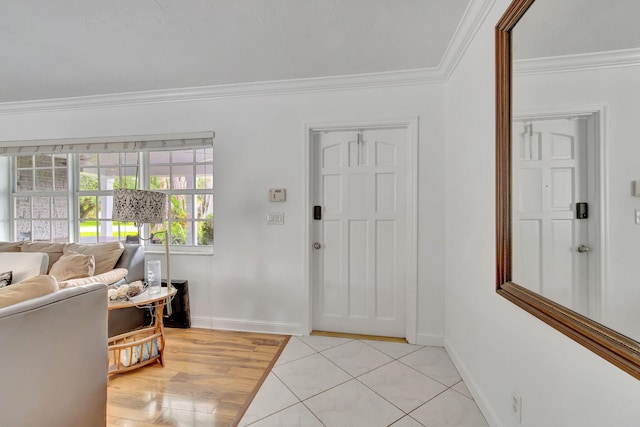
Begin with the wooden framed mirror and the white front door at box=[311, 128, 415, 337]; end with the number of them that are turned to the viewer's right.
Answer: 0

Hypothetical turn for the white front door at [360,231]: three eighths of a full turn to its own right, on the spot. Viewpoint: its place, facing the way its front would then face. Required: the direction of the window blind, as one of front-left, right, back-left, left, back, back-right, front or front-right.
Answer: front-left

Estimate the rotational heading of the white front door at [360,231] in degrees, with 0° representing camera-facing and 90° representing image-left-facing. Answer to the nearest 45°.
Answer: approximately 0°

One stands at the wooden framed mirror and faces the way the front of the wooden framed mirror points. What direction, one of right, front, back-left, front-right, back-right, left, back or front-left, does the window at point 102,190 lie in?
front-right

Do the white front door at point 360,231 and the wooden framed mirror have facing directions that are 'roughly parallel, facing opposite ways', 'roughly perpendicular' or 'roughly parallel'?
roughly perpendicular

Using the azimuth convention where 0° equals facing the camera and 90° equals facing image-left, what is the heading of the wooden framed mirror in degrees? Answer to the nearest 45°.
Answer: approximately 45°

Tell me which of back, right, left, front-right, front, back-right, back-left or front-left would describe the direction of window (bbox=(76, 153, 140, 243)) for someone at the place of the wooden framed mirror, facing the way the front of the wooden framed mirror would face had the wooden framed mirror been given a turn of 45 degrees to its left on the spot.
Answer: right

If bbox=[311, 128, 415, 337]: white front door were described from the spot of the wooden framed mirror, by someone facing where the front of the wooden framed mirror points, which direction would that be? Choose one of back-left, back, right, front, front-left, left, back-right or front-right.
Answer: right

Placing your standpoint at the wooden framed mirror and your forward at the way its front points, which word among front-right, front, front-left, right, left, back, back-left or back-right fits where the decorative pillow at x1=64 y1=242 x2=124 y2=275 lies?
front-right

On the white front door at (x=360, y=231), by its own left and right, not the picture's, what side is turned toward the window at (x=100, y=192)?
right

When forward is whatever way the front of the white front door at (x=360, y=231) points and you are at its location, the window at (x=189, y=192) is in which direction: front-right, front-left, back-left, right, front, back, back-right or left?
right

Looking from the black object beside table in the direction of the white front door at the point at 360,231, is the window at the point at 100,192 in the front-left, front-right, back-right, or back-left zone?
back-left
